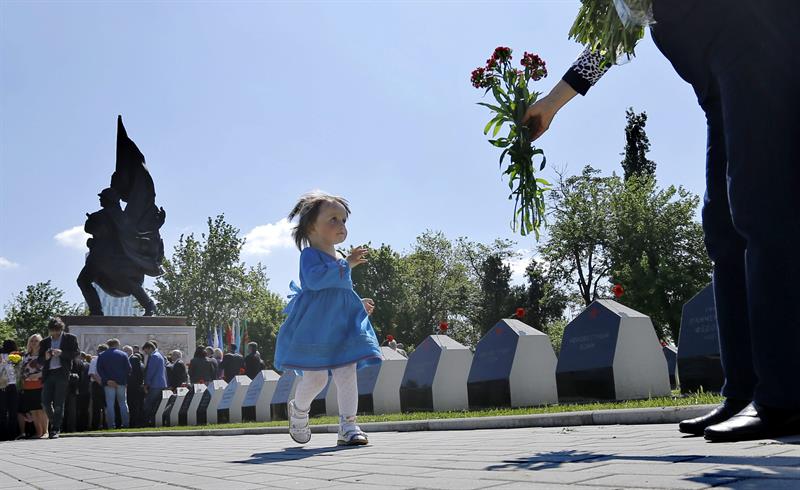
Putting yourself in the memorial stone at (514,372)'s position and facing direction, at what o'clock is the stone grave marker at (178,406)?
The stone grave marker is roughly at 3 o'clock from the memorial stone.

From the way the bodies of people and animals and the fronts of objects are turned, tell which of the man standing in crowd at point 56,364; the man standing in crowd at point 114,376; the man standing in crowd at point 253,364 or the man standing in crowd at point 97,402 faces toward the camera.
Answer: the man standing in crowd at point 56,364

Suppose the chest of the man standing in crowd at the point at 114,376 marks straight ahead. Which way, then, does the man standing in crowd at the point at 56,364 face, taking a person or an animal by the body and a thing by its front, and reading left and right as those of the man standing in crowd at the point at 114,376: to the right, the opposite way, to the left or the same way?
the opposite way

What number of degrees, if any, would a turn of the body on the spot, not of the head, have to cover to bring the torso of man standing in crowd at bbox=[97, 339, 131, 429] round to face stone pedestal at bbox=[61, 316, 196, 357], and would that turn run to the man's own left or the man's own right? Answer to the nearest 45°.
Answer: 0° — they already face it

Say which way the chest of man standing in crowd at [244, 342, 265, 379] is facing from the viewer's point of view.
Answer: away from the camera

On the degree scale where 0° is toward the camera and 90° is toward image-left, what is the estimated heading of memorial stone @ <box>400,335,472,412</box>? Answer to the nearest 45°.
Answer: approximately 45°

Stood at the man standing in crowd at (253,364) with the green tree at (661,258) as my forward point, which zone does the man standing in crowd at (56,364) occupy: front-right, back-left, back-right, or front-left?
back-right

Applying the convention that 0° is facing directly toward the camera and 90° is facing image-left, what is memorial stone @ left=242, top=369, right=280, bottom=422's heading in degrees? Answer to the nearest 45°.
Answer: approximately 45°

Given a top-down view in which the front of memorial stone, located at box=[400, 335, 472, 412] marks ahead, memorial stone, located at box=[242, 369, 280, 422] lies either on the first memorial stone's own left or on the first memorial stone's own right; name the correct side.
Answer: on the first memorial stone's own right

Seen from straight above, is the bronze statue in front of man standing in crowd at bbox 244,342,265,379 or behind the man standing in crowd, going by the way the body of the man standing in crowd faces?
in front

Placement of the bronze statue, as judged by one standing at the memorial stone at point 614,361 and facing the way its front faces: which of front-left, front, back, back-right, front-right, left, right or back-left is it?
right
